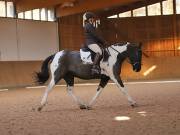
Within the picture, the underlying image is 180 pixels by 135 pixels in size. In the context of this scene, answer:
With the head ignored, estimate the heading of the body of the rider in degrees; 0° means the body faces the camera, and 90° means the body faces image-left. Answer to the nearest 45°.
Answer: approximately 270°

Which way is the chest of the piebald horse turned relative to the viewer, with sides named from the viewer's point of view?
facing to the right of the viewer
